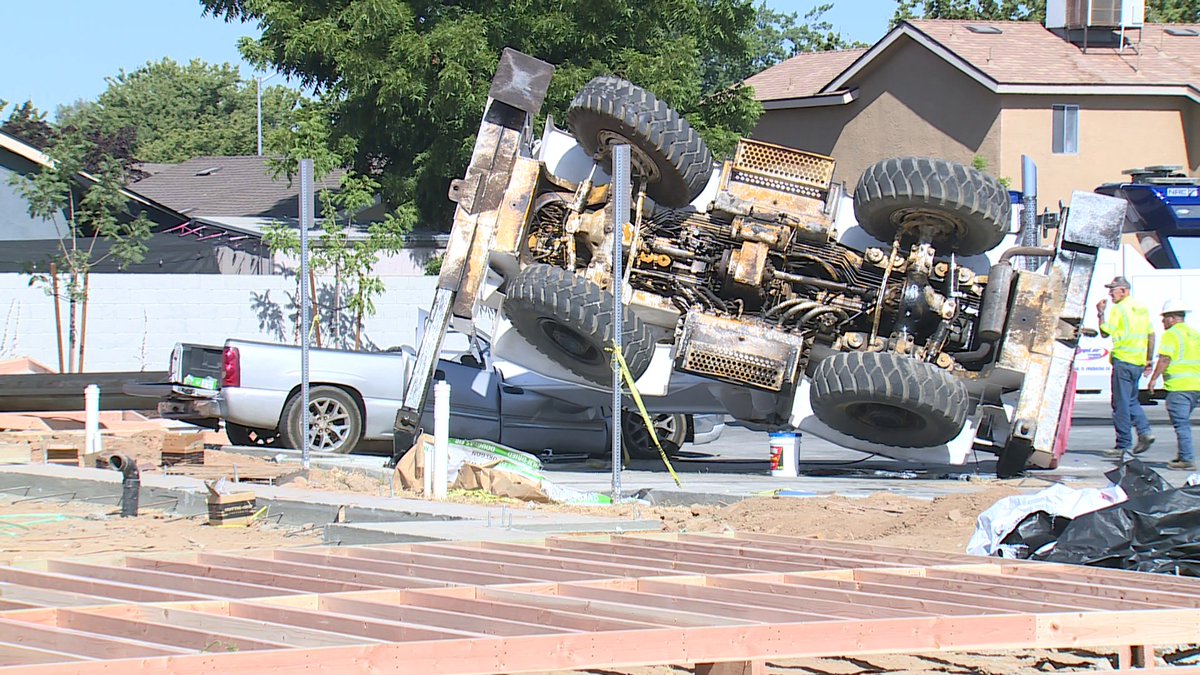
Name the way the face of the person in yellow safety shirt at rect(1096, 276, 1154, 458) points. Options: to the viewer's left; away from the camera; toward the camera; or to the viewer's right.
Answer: to the viewer's left

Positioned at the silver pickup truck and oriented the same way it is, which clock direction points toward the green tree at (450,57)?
The green tree is roughly at 9 o'clock from the silver pickup truck.

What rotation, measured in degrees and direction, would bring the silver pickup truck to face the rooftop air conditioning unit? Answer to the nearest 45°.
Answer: approximately 45° to its left

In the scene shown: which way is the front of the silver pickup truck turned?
to the viewer's right

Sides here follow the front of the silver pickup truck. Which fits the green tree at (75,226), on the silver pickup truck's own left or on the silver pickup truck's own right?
on the silver pickup truck's own left

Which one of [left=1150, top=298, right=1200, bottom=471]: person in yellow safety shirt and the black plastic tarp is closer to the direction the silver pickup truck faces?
the person in yellow safety shirt

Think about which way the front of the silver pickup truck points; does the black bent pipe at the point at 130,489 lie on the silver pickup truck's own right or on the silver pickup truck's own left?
on the silver pickup truck's own right

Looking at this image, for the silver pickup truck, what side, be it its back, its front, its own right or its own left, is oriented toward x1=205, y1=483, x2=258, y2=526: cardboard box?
right

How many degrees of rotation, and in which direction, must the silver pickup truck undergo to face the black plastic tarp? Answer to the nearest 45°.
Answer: approximately 45° to its right

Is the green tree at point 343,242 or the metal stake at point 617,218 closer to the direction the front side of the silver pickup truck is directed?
the metal stake

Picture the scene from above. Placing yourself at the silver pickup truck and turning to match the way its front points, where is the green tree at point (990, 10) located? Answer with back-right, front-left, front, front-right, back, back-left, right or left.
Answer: front-left

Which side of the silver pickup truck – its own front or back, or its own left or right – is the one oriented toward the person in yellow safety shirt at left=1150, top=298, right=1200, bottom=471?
front
